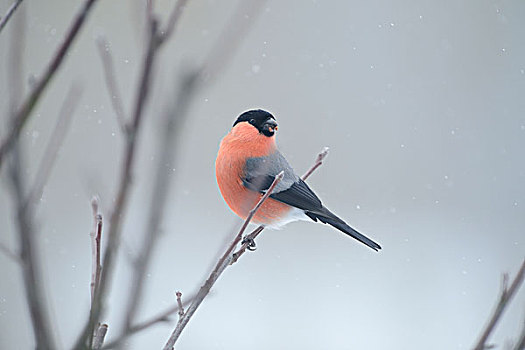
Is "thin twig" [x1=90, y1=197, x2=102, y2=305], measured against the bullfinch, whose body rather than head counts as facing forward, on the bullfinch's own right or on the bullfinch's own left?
on the bullfinch's own right

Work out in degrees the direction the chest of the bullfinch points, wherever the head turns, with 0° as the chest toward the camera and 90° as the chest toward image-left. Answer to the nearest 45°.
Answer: approximately 90°

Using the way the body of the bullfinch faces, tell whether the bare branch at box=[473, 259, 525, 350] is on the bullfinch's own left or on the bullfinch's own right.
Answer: on the bullfinch's own left
